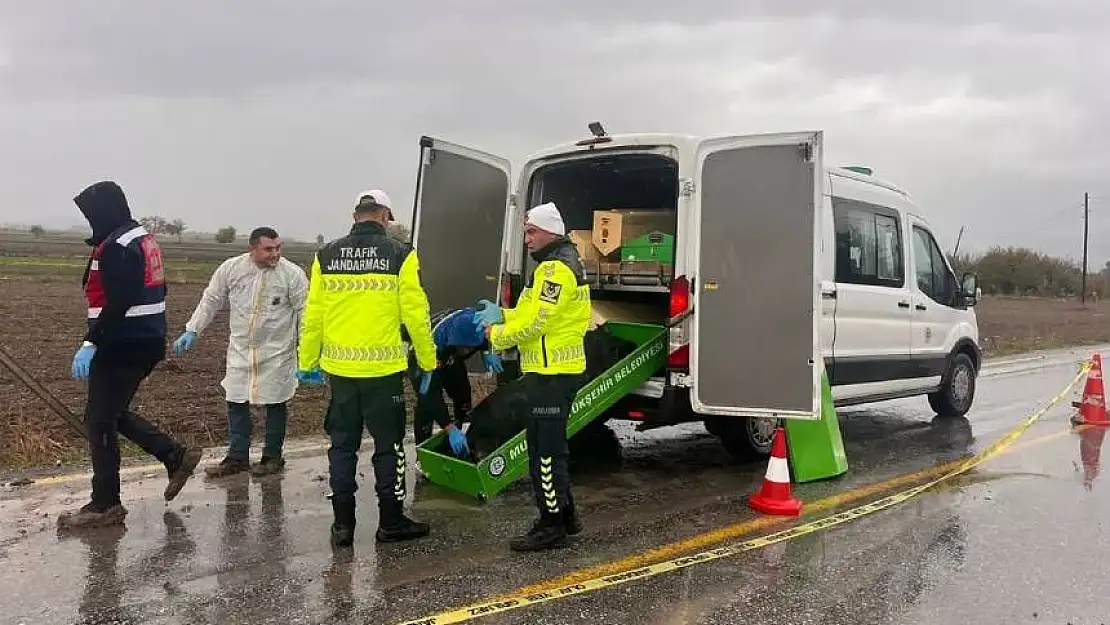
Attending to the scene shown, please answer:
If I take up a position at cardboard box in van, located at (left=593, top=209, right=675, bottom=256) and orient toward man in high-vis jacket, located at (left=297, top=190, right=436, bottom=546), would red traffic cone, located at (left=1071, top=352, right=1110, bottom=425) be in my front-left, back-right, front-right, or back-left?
back-left

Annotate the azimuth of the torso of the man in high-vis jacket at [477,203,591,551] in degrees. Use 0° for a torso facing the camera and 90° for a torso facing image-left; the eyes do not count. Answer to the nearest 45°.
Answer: approximately 90°

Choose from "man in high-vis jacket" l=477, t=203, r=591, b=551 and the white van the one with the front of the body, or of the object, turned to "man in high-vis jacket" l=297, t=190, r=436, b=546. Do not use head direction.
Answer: "man in high-vis jacket" l=477, t=203, r=591, b=551

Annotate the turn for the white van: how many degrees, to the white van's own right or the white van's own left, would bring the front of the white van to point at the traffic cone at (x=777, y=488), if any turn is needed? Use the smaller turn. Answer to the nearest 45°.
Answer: approximately 135° to the white van's own right

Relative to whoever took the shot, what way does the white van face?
facing away from the viewer and to the right of the viewer
